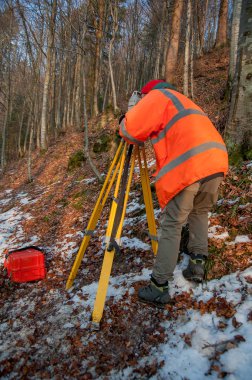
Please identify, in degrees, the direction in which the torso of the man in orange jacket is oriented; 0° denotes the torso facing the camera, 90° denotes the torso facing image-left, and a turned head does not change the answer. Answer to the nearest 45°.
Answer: approximately 135°

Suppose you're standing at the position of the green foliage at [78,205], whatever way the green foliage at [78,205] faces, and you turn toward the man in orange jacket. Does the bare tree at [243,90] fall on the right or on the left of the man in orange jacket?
left

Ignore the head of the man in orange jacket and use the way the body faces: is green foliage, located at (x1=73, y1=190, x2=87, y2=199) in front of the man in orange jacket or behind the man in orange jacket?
in front

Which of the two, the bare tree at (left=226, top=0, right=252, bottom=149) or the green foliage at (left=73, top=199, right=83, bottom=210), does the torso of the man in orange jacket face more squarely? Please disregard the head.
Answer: the green foliage

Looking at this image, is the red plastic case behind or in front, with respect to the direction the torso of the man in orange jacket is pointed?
in front

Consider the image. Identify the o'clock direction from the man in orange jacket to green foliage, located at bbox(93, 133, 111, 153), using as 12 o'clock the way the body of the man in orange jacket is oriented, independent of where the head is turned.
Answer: The green foliage is roughly at 1 o'clock from the man in orange jacket.

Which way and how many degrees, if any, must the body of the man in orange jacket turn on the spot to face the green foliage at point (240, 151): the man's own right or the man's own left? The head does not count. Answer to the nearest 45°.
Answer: approximately 90° to the man's own right

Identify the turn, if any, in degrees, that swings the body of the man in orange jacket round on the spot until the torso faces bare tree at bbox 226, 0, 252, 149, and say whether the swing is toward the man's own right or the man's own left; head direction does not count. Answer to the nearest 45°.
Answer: approximately 90° to the man's own right

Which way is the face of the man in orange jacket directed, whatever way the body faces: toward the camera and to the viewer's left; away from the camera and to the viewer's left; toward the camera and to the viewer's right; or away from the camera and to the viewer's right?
away from the camera and to the viewer's left
